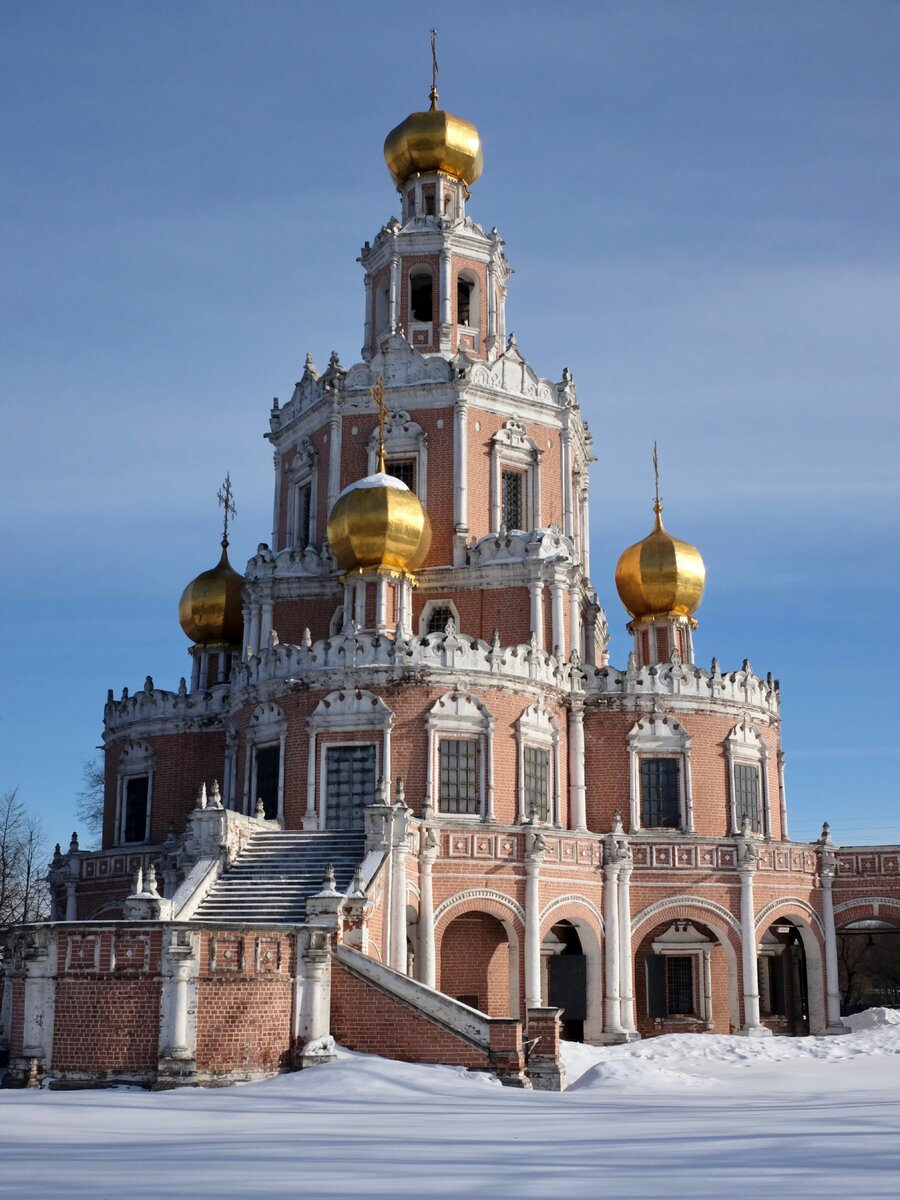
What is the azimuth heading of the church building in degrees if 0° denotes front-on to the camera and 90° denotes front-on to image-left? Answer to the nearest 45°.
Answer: approximately 45°
